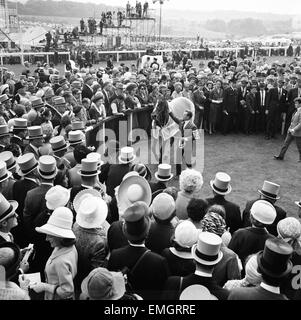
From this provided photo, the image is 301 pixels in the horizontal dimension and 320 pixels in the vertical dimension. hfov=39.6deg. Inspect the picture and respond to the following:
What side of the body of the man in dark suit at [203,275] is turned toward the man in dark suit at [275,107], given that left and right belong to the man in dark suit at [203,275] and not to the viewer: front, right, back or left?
front

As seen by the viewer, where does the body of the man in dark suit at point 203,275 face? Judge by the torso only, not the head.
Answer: away from the camera

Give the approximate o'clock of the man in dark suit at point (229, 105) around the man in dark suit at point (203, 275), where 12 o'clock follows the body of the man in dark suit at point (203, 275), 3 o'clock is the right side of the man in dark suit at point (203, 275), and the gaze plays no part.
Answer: the man in dark suit at point (229, 105) is roughly at 12 o'clock from the man in dark suit at point (203, 275).

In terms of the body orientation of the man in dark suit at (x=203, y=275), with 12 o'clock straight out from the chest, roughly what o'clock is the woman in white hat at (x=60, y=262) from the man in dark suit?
The woman in white hat is roughly at 9 o'clock from the man in dark suit.

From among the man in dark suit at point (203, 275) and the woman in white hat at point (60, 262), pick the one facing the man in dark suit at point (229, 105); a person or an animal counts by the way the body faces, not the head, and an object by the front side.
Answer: the man in dark suit at point (203, 275)

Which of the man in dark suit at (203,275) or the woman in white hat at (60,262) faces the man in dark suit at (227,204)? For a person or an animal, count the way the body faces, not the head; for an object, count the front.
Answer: the man in dark suit at (203,275)

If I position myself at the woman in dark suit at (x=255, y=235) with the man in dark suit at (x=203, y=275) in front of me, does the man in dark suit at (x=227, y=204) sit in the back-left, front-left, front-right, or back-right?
back-right

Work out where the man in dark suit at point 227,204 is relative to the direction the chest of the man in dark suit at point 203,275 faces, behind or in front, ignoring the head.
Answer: in front
